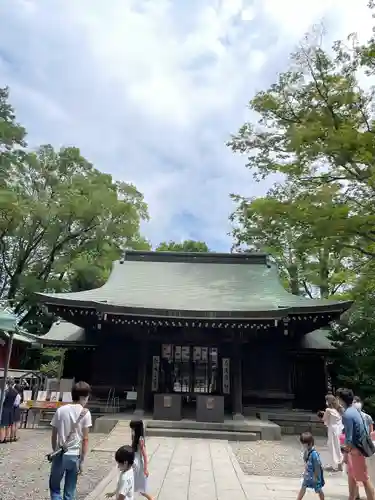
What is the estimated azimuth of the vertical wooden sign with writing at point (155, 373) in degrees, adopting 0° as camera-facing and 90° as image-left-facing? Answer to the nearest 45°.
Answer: approximately 0°

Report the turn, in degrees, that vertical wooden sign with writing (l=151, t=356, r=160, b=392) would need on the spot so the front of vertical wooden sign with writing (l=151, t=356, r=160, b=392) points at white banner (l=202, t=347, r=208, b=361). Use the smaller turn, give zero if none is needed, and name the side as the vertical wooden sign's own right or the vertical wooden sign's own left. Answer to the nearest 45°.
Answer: approximately 90° to the vertical wooden sign's own left

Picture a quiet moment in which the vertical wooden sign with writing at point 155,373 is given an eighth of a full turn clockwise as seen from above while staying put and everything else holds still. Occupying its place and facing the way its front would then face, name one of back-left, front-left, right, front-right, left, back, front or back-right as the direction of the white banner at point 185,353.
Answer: back-left

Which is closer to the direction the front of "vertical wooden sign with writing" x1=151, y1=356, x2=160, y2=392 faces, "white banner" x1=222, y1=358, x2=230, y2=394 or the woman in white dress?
the woman in white dress

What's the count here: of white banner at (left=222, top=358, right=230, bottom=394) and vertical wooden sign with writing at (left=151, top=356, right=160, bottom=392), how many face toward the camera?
2

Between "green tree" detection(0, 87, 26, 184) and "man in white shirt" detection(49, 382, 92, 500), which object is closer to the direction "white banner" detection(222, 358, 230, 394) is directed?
the man in white shirt

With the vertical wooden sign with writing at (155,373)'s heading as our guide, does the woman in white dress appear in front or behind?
in front

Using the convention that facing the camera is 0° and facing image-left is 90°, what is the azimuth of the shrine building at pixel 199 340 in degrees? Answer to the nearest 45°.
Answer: approximately 0°

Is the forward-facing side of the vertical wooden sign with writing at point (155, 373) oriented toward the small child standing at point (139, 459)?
yes

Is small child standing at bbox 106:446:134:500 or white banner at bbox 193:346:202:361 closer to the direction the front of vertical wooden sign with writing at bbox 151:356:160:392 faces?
the small child standing

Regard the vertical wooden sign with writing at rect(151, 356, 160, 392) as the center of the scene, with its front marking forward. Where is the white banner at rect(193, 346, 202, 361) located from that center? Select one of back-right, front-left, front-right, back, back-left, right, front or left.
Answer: left

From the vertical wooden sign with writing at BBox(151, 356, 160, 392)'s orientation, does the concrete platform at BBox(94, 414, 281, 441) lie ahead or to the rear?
ahead
